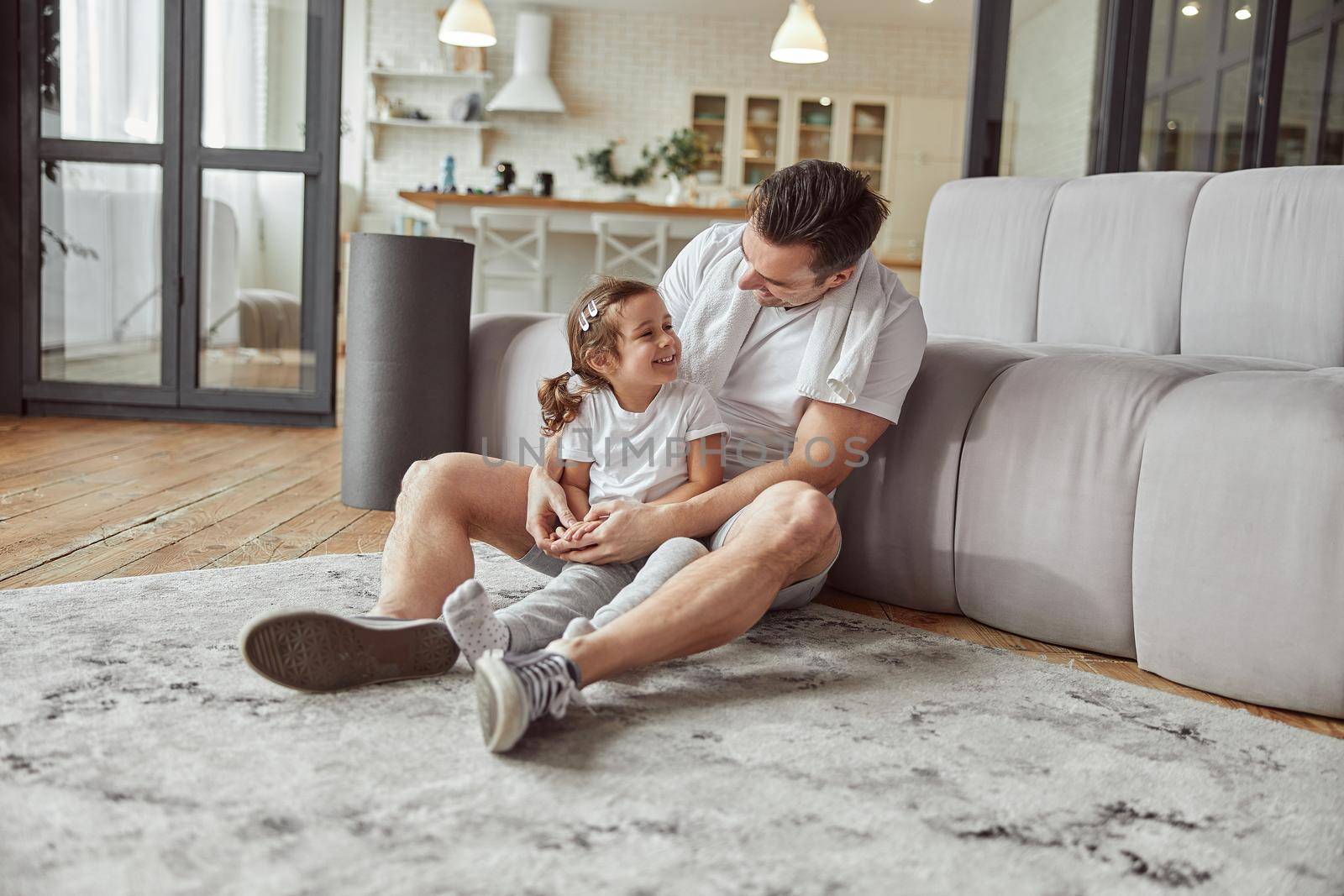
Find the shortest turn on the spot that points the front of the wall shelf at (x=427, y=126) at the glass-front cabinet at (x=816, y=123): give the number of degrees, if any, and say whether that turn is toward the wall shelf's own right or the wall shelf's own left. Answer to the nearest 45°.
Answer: approximately 90° to the wall shelf's own left

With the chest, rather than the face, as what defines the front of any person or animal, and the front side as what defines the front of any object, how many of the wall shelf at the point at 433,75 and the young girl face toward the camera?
2

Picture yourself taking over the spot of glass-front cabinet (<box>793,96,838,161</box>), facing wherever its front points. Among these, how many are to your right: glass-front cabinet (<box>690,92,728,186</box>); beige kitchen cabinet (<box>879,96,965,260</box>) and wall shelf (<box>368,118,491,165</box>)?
2

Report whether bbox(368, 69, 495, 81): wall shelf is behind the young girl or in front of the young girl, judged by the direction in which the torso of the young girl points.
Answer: behind
